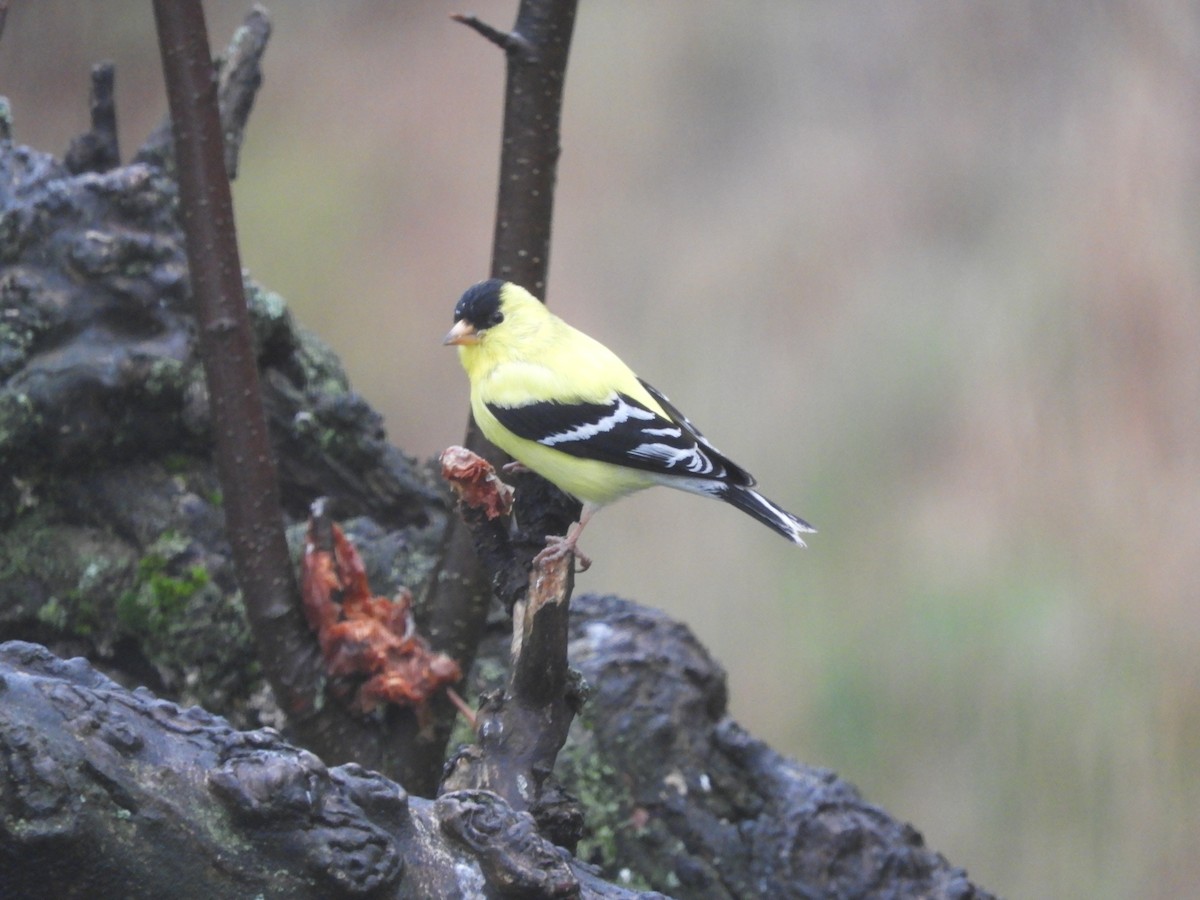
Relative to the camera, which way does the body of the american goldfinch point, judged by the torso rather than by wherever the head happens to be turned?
to the viewer's left
